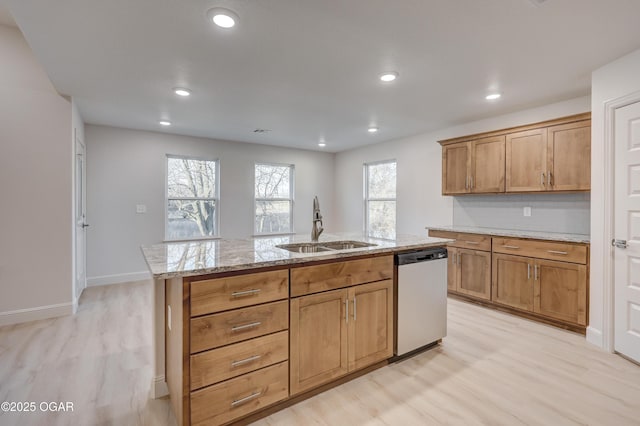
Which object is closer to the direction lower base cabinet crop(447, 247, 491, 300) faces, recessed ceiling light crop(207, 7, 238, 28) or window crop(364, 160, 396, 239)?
the recessed ceiling light

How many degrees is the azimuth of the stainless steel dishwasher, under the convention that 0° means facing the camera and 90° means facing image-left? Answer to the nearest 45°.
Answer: approximately 315°

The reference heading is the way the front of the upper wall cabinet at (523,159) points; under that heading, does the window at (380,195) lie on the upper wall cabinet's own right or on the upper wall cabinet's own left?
on the upper wall cabinet's own right

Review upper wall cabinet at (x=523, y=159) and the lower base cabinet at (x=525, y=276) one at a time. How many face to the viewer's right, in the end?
0

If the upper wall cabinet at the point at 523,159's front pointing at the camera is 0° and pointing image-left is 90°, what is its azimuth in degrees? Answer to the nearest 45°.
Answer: approximately 45°

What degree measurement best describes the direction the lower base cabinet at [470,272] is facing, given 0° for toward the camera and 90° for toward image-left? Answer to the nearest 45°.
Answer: approximately 45°

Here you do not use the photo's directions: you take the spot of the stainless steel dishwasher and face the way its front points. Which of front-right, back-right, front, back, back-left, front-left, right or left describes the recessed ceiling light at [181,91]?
back-right

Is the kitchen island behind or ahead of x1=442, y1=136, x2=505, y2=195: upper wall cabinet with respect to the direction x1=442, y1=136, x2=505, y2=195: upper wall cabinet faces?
ahead

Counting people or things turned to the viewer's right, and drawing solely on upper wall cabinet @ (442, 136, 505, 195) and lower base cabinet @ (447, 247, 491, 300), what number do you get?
0
